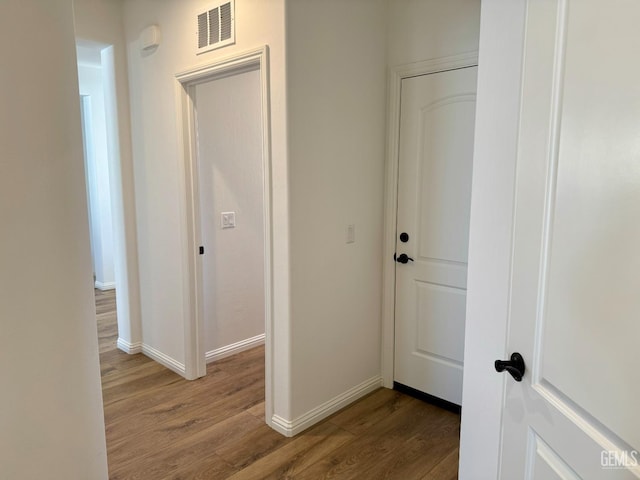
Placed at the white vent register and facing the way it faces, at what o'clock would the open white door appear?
The open white door is roughly at 10 o'clock from the white vent register.

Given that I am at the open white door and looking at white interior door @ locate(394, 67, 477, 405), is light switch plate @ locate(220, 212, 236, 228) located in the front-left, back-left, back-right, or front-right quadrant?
front-left

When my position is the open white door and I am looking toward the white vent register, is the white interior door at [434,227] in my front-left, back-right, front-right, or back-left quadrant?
front-right

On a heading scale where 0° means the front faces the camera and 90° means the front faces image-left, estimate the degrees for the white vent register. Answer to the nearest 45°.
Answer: approximately 45°

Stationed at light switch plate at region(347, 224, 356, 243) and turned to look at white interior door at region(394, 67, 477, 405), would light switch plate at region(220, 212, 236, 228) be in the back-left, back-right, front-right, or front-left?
back-left

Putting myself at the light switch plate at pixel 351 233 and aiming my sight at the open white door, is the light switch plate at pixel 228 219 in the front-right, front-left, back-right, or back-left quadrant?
back-right

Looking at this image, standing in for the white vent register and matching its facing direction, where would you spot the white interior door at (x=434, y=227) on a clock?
The white interior door is roughly at 8 o'clock from the white vent register.
